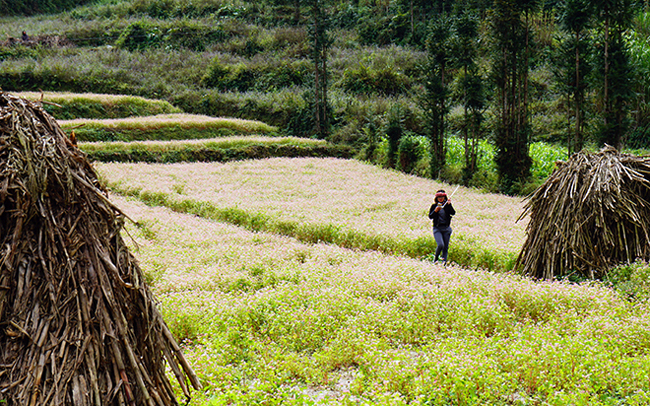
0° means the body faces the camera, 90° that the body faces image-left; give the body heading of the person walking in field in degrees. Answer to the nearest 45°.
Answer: approximately 0°

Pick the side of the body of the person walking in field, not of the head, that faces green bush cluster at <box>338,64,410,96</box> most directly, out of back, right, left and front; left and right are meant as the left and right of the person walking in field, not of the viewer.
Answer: back

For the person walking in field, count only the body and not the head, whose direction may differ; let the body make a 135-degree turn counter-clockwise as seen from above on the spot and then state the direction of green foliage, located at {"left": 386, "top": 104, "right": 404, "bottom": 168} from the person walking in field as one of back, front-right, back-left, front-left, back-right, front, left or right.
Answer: front-left

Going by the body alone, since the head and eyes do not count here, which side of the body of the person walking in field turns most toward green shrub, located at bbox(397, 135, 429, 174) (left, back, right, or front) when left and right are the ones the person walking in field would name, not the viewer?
back

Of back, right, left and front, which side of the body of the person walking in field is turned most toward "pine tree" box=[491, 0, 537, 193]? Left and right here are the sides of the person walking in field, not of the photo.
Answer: back

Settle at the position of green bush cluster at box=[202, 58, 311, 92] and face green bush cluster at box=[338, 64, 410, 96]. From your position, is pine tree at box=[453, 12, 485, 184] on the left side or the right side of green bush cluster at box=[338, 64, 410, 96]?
right

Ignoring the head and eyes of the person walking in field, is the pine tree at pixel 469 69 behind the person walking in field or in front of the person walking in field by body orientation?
behind

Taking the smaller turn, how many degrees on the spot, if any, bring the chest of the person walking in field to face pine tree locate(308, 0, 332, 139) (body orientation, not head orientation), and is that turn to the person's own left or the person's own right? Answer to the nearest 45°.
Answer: approximately 180°

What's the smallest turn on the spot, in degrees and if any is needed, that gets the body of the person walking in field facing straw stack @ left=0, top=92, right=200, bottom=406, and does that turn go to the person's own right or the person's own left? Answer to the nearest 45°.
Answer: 0° — they already face it
